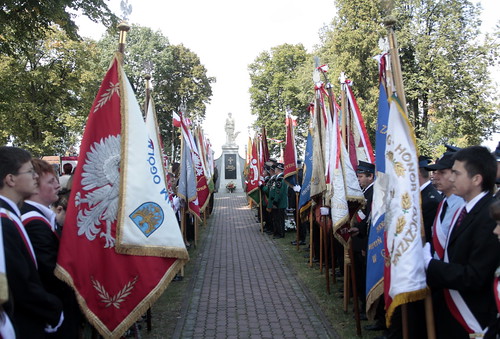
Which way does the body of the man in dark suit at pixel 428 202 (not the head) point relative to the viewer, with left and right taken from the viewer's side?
facing to the left of the viewer

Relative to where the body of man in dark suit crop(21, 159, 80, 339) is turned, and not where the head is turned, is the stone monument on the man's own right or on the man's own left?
on the man's own left

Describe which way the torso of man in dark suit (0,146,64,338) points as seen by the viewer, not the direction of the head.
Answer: to the viewer's right

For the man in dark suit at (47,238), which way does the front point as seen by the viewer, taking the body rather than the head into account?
to the viewer's right

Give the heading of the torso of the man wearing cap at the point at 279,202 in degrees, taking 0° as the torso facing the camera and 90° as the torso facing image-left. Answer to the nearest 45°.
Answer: approximately 90°

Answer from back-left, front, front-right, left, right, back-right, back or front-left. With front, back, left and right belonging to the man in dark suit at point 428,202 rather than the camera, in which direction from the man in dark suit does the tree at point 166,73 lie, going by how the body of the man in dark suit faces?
front-right

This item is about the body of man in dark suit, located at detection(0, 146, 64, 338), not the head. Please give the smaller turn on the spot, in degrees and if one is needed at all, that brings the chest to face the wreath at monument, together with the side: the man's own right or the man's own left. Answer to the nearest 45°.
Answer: approximately 45° to the man's own left

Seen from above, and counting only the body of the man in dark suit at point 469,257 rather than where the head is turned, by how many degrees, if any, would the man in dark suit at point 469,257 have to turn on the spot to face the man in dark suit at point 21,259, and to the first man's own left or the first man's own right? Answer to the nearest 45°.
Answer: approximately 45° to the first man's own left

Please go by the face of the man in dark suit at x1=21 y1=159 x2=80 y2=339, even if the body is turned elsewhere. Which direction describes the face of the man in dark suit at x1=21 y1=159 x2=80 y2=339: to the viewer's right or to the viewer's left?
to the viewer's right

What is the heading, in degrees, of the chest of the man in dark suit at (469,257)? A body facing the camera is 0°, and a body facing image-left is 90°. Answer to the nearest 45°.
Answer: approximately 90°

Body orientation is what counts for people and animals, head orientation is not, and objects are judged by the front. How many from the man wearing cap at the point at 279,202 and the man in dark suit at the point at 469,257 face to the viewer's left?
2

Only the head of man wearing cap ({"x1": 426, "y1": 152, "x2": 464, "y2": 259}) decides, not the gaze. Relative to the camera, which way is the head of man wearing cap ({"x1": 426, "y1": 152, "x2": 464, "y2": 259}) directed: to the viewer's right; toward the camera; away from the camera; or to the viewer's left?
to the viewer's left

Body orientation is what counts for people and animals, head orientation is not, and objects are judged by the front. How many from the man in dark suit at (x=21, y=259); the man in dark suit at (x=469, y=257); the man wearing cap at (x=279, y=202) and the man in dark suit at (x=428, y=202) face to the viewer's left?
3
